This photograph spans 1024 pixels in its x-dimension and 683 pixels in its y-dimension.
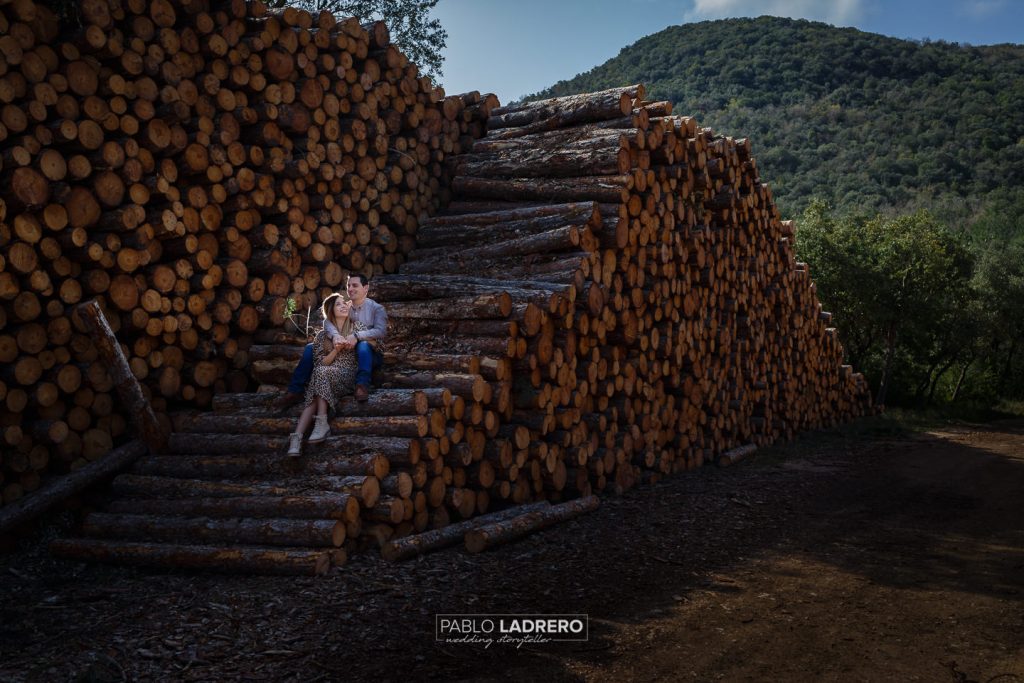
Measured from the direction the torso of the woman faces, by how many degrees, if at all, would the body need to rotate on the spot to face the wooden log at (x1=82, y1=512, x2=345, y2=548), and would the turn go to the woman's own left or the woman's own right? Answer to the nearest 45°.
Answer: approximately 45° to the woman's own right

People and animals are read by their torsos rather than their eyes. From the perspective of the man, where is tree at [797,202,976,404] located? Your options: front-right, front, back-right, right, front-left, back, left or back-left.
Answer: back

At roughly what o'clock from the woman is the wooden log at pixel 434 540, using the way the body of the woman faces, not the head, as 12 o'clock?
The wooden log is roughly at 11 o'clock from the woman.

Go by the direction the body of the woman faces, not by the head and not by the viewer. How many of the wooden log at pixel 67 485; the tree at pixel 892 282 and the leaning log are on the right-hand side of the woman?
2

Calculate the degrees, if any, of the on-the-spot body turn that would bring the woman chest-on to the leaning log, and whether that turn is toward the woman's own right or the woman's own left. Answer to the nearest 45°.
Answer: approximately 90° to the woman's own right

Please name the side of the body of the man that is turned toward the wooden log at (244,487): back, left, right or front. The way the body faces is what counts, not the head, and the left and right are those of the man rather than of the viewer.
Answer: front

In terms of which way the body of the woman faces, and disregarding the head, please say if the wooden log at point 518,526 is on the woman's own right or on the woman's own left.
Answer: on the woman's own left
